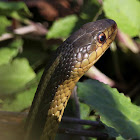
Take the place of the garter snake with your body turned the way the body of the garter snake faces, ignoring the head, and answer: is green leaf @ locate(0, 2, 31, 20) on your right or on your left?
on your left

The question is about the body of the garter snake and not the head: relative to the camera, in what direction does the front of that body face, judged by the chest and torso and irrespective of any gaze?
to the viewer's right

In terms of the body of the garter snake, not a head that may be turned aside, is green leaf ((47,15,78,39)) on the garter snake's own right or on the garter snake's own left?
on the garter snake's own left

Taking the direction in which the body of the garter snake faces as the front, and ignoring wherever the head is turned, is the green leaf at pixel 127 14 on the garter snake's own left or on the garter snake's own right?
on the garter snake's own left

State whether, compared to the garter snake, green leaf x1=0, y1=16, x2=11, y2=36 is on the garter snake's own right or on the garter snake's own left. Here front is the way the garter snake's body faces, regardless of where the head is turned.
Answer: on the garter snake's own left

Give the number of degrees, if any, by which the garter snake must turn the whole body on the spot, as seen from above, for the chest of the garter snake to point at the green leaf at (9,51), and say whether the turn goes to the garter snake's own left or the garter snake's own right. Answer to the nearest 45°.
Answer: approximately 135° to the garter snake's own left
